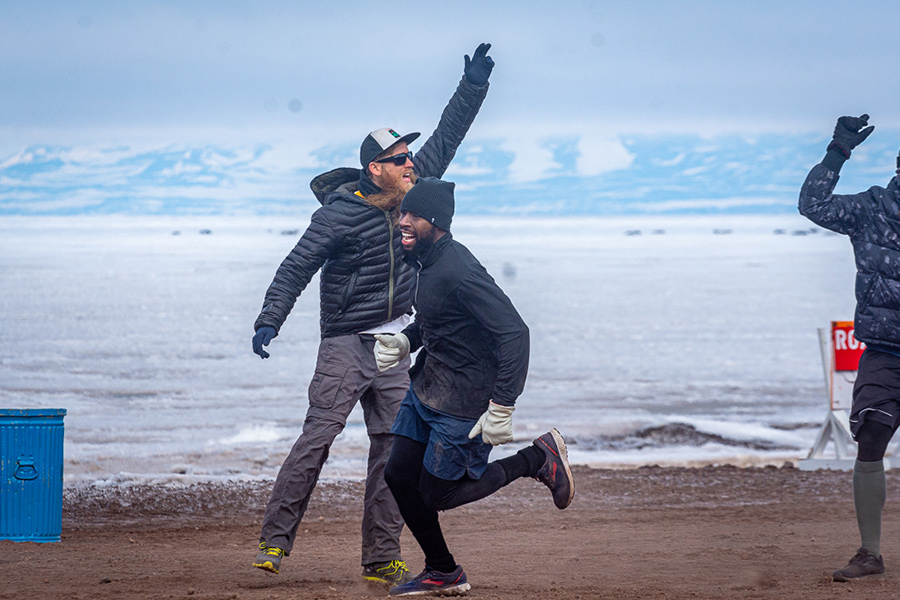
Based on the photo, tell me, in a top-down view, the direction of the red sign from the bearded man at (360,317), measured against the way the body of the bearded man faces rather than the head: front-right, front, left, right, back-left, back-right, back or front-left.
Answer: left

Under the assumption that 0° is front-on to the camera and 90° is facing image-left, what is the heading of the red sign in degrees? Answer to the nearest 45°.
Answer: approximately 0°

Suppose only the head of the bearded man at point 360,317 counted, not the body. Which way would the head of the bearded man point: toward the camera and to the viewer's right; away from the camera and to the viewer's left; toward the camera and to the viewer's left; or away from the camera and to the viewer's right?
toward the camera and to the viewer's right

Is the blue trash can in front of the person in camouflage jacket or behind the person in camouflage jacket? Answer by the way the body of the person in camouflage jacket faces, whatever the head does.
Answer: in front

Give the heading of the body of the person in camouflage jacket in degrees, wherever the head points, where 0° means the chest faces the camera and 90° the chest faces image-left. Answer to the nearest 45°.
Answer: approximately 45°

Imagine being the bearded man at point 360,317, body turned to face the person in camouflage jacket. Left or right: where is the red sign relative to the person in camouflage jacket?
left

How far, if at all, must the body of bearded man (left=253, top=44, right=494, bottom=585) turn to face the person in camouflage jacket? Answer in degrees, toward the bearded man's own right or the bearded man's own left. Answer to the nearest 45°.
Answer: approximately 45° to the bearded man's own left

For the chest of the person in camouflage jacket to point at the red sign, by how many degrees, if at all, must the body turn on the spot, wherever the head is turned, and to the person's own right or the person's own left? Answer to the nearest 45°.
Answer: approximately 135° to the person's own right

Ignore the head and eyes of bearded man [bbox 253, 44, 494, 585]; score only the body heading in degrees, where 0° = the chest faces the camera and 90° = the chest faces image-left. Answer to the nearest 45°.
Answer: approximately 315°

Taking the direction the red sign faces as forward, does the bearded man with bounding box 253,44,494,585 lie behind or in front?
in front
